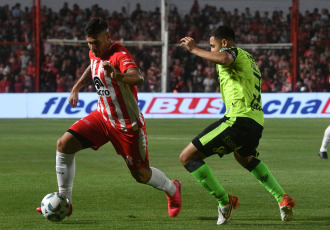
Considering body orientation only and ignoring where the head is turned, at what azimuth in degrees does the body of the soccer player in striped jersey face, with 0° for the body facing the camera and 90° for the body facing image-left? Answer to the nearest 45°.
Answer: approximately 45°

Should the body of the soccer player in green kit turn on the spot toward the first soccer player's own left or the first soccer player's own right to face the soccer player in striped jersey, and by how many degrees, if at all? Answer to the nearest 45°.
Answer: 0° — they already face them

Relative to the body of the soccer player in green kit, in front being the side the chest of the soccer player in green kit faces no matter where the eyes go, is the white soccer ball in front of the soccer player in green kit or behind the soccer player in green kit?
in front

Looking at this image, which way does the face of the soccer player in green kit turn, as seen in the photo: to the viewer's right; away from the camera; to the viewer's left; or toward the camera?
to the viewer's left

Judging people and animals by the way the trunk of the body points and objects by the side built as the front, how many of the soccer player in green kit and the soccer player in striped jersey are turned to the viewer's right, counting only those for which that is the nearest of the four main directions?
0

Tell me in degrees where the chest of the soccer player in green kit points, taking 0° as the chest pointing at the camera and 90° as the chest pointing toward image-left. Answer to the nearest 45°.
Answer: approximately 90°

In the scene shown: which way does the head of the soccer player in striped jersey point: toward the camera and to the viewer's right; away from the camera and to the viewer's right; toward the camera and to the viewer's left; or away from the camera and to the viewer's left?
toward the camera and to the viewer's left
